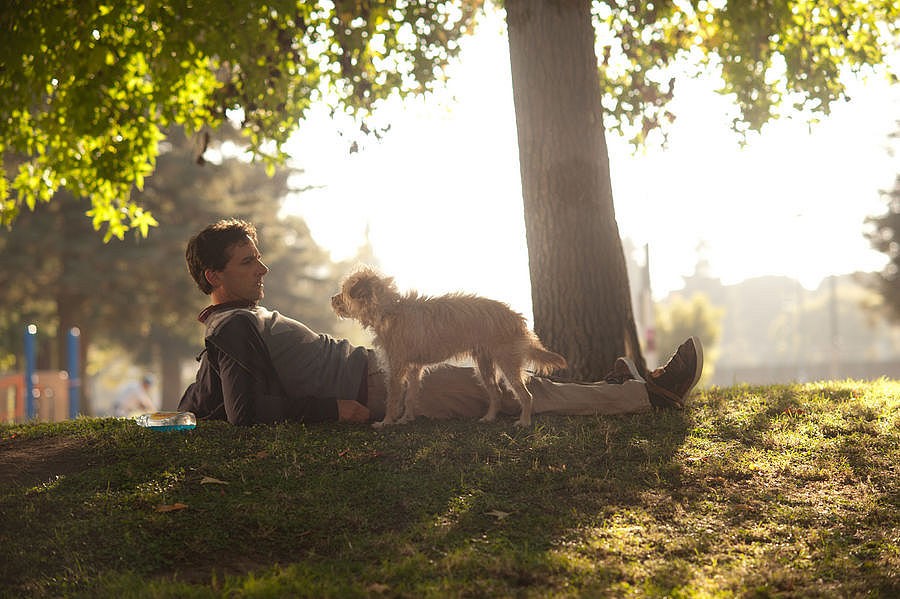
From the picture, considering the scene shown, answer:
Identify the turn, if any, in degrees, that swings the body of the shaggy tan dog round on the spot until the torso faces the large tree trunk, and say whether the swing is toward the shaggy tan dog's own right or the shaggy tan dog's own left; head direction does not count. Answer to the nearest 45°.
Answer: approximately 135° to the shaggy tan dog's own right

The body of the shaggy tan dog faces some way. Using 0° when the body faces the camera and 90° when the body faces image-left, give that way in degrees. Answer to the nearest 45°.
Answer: approximately 90°
